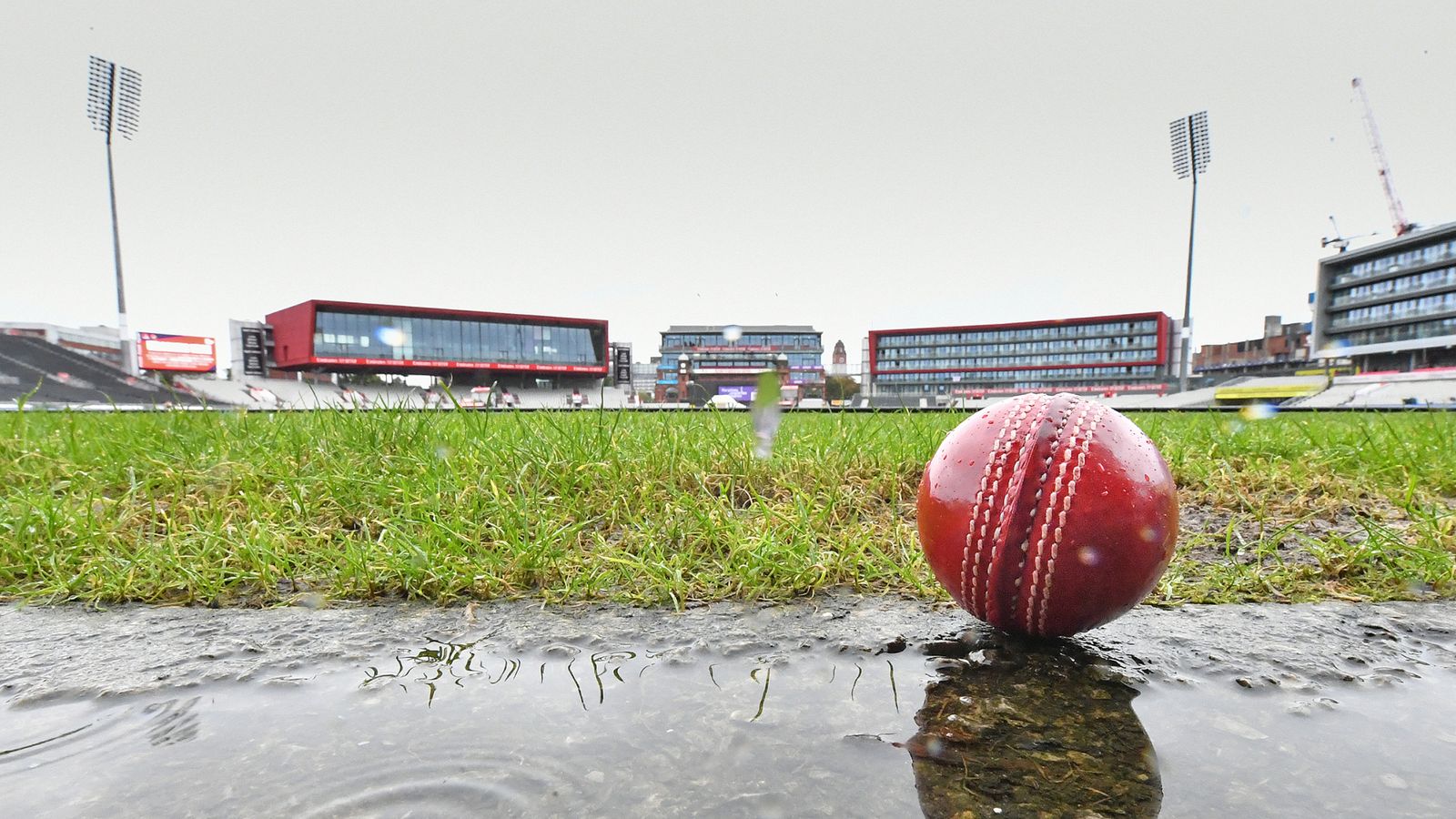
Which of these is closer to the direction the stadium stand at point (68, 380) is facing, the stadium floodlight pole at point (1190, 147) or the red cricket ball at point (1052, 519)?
the stadium floodlight pole

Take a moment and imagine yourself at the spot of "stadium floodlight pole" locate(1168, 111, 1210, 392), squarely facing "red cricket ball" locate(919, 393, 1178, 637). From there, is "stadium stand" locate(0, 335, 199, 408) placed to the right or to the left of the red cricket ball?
right

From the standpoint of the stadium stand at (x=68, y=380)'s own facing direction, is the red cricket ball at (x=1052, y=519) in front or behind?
in front

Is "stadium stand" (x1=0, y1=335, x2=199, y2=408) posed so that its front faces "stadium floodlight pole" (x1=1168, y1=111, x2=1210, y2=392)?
yes

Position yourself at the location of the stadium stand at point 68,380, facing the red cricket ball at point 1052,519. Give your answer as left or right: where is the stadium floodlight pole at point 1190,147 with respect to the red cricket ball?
left

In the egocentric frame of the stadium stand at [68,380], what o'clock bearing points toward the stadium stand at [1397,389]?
the stadium stand at [1397,389] is roughly at 12 o'clock from the stadium stand at [68,380].
